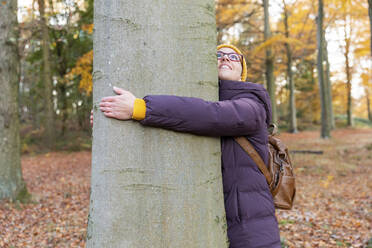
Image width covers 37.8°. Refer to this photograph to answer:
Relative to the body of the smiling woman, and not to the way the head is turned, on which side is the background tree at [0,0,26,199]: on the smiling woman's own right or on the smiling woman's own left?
on the smiling woman's own right

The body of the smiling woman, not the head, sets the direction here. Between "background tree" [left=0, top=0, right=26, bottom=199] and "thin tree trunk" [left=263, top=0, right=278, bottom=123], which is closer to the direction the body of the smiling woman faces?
the background tree

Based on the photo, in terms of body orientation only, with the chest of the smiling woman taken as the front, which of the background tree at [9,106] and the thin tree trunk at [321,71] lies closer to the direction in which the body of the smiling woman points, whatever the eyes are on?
the background tree

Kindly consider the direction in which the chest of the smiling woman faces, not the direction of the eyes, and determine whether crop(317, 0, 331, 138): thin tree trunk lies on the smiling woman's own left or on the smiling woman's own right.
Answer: on the smiling woman's own right

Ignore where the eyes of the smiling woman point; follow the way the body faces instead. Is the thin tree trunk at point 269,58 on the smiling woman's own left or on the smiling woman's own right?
on the smiling woman's own right

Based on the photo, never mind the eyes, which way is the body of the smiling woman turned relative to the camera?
to the viewer's left

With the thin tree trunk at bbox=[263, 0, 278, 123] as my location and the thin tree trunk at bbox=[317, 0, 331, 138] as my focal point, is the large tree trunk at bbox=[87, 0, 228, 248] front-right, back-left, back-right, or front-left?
back-right
